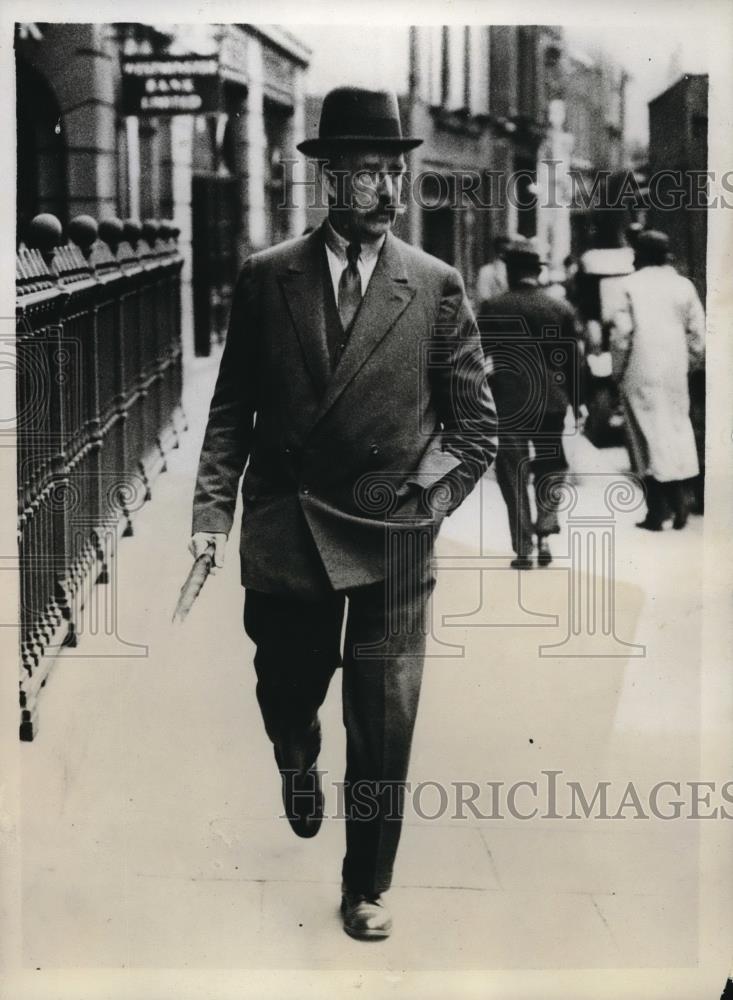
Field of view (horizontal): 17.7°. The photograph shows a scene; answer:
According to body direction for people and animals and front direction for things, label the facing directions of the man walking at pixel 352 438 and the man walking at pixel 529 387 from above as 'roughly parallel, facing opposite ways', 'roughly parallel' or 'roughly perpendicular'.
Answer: roughly parallel, facing opposite ways

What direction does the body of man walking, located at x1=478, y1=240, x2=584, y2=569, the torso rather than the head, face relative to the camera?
away from the camera

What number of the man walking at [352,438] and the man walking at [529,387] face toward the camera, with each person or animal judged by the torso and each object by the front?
1

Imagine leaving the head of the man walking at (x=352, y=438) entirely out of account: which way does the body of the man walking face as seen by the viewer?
toward the camera

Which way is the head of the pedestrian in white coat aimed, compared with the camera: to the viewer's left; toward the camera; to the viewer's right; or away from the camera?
away from the camera

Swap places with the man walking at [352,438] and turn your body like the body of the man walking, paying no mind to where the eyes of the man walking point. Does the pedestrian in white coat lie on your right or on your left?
on your left

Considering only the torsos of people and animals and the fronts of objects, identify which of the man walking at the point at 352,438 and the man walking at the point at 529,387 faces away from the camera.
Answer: the man walking at the point at 529,387
